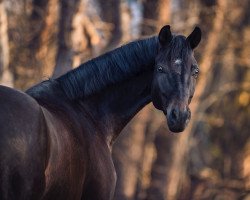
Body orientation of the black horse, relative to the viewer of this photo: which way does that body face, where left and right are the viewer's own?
facing away from the viewer and to the right of the viewer

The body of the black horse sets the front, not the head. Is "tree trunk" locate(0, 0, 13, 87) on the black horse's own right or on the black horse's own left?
on the black horse's own left
